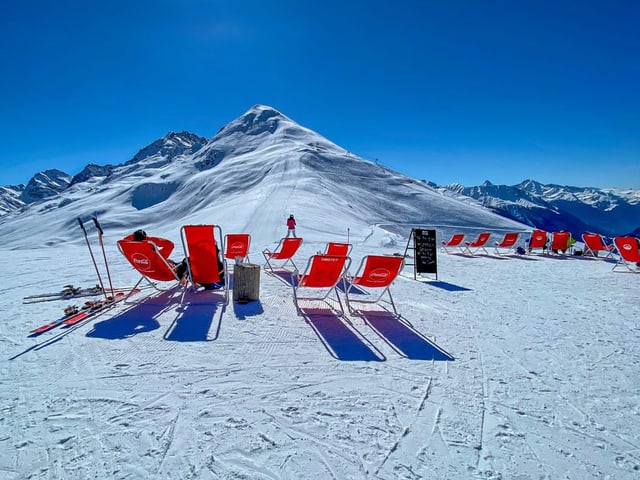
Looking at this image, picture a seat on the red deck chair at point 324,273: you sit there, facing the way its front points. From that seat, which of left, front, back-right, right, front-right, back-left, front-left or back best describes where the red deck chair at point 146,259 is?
front-left

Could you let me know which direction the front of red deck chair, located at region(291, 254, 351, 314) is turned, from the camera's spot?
facing away from the viewer and to the left of the viewer

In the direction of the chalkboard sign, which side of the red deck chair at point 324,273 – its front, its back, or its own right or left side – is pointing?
right

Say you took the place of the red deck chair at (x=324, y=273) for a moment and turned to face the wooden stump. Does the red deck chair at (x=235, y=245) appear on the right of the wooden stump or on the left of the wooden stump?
right

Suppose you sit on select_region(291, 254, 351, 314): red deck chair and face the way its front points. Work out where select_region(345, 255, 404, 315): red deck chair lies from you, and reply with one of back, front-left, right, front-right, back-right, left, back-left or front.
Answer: back-right

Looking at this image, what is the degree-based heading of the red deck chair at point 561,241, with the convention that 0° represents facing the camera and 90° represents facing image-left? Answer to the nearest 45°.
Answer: approximately 180°

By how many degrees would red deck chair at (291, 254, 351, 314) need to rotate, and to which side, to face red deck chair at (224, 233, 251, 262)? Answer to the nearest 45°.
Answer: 0° — it already faces it

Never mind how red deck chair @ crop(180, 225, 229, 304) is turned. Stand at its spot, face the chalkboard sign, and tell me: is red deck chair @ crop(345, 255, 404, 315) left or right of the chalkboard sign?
right

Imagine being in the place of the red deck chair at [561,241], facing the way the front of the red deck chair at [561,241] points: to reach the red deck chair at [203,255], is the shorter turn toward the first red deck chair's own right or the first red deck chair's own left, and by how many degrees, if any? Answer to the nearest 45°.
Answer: approximately 180°

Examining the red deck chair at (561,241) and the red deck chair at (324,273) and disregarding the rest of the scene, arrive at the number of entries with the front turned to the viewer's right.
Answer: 0

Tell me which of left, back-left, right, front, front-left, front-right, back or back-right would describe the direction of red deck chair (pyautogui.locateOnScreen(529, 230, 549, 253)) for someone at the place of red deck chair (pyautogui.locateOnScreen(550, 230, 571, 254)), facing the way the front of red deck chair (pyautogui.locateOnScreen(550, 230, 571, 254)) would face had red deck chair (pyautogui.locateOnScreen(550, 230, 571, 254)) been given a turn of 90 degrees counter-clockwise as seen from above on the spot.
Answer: front

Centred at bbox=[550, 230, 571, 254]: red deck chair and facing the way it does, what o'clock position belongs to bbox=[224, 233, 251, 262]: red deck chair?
bbox=[224, 233, 251, 262]: red deck chair is roughly at 7 o'clock from bbox=[550, 230, 571, 254]: red deck chair.
